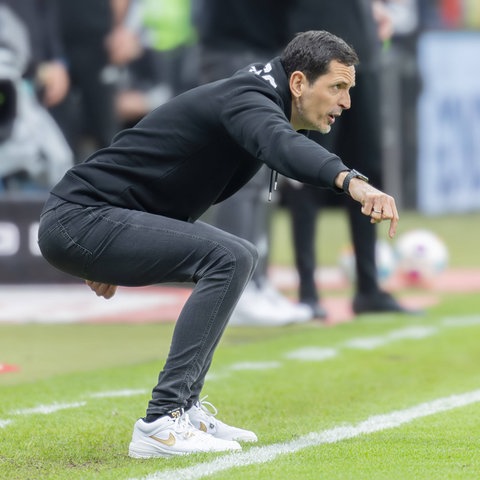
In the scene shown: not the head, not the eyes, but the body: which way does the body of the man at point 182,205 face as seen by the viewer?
to the viewer's right

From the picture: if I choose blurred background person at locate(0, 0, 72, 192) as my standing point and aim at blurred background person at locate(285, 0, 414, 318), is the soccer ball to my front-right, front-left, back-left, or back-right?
front-left

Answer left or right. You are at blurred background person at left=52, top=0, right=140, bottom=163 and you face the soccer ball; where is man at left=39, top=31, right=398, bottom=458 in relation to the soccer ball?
right

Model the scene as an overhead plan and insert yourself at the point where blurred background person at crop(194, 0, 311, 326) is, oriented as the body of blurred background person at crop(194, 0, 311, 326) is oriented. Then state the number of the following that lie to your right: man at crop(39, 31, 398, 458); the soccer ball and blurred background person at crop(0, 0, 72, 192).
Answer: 1
